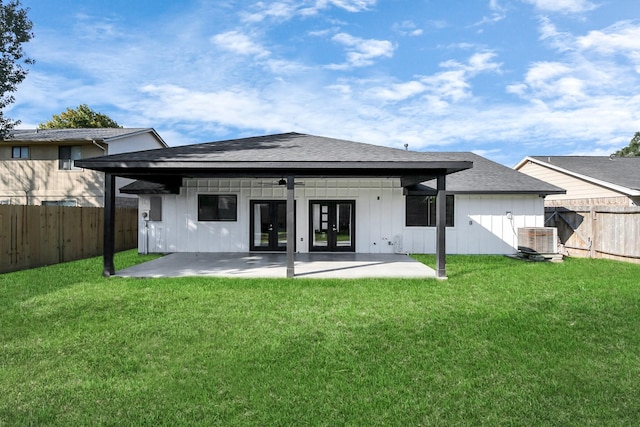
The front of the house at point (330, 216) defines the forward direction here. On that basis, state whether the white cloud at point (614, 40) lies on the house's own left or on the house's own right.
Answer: on the house's own right

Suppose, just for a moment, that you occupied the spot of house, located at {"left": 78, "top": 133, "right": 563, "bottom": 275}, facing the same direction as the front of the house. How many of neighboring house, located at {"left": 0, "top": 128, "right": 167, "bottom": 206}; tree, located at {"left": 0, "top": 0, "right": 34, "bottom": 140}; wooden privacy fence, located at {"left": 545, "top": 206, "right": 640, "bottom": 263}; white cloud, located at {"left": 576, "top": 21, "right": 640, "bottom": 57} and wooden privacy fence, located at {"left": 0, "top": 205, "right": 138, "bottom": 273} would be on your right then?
2

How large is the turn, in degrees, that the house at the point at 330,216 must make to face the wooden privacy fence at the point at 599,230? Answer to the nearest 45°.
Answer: approximately 90° to its right

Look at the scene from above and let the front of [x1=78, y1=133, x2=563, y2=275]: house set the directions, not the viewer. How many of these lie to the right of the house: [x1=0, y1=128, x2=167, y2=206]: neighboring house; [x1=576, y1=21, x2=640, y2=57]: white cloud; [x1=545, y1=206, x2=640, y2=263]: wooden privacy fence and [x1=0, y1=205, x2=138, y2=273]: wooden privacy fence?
2

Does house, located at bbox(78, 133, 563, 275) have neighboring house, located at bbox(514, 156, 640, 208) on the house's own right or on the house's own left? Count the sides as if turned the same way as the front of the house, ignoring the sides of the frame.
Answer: on the house's own right

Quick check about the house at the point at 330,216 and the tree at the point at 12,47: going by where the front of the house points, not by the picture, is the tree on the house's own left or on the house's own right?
on the house's own left

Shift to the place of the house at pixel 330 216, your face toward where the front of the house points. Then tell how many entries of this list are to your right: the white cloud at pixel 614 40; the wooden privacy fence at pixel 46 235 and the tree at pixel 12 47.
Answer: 1

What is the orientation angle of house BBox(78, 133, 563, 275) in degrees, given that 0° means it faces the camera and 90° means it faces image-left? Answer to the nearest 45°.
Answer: approximately 180°
